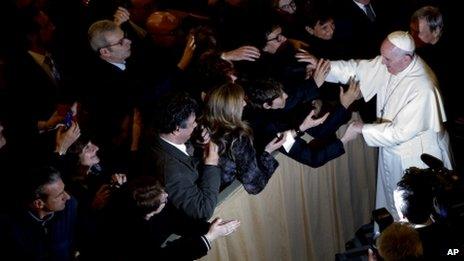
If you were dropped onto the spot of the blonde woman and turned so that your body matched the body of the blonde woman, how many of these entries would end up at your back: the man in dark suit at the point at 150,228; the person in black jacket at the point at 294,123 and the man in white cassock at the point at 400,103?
1

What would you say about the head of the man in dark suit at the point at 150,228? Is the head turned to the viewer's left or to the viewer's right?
to the viewer's right

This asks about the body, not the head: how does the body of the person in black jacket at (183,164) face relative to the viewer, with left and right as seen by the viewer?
facing to the right of the viewer

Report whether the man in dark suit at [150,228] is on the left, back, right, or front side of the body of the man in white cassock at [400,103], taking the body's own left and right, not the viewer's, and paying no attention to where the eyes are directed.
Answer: front

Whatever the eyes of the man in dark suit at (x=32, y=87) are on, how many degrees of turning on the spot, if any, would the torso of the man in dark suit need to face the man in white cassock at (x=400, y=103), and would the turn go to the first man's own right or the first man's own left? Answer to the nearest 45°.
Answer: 0° — they already face them

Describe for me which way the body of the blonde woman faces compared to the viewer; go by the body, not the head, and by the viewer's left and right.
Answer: facing away from the viewer and to the right of the viewer

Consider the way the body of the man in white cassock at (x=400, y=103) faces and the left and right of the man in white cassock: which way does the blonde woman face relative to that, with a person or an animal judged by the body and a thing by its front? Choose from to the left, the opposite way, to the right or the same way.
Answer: the opposite way

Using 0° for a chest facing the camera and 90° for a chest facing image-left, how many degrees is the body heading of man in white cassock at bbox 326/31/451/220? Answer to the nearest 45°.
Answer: approximately 45°

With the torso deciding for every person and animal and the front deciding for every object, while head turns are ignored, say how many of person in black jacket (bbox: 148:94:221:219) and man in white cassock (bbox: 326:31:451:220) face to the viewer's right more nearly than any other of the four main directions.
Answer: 1

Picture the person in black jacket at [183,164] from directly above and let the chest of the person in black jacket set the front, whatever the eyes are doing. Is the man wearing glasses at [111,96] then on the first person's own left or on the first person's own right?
on the first person's own left

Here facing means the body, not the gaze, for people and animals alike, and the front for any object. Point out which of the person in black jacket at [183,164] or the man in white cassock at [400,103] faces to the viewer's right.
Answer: the person in black jacket

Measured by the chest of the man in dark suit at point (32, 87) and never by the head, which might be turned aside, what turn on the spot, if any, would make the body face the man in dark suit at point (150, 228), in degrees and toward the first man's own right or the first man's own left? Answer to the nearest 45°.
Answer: approximately 45° to the first man's own right

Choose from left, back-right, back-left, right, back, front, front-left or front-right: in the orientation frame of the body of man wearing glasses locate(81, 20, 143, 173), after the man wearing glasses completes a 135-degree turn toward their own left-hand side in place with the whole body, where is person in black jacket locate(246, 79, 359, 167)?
back-right

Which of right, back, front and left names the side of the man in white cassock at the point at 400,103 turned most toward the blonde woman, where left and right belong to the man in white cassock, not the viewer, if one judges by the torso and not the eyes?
front
